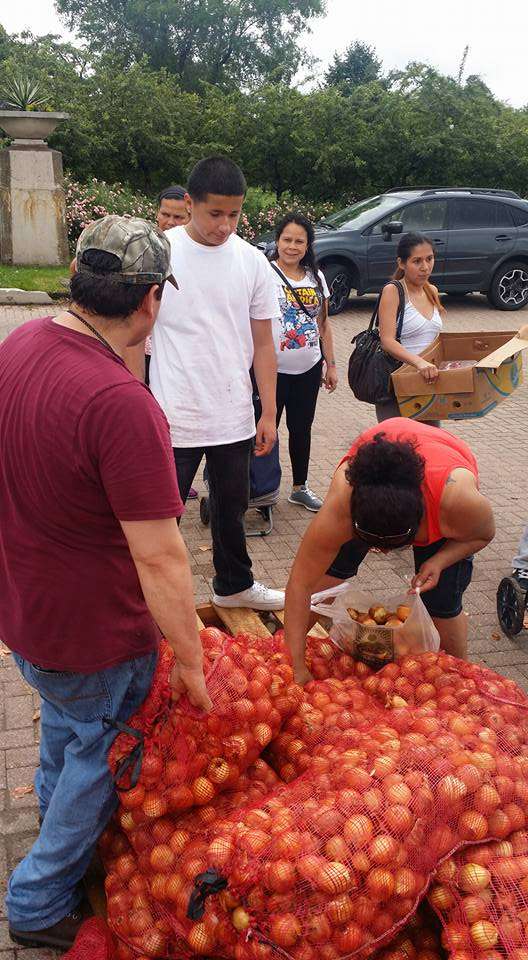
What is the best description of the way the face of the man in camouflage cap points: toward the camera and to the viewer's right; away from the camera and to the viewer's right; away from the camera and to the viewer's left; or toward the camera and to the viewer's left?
away from the camera and to the viewer's right

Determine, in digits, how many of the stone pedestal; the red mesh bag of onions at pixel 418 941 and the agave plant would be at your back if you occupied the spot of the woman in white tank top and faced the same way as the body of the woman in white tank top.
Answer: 2

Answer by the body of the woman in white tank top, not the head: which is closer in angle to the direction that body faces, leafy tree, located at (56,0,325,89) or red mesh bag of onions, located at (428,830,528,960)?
the red mesh bag of onions

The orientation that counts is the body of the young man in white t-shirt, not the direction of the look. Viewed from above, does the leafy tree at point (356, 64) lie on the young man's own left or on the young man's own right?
on the young man's own left

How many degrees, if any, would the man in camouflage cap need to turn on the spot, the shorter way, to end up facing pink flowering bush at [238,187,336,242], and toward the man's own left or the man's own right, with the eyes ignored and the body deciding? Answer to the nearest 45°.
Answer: approximately 45° to the man's own left

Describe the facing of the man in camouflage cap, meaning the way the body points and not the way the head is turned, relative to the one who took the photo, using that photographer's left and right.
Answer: facing away from the viewer and to the right of the viewer

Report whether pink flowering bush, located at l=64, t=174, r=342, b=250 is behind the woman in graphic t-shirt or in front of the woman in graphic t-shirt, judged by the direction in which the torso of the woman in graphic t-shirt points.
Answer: behind

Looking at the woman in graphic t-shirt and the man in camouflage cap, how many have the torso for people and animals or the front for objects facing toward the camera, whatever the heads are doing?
1

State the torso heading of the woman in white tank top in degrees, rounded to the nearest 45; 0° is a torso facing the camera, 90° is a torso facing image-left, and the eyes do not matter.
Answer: approximately 315°

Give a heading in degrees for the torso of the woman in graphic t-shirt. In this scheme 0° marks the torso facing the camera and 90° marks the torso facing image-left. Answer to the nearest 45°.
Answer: approximately 0°

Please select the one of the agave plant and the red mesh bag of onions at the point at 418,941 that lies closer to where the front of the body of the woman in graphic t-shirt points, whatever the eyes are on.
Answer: the red mesh bag of onions
